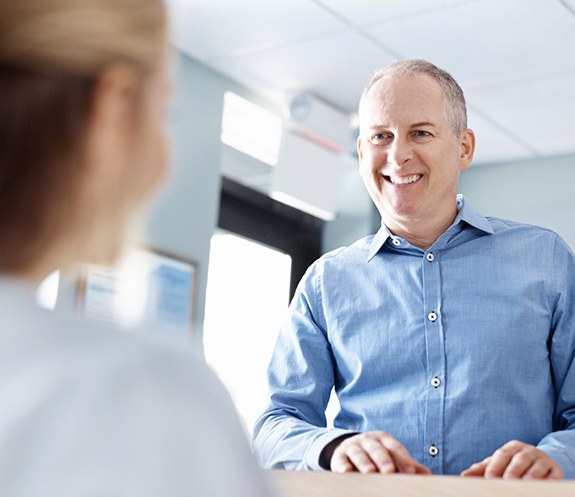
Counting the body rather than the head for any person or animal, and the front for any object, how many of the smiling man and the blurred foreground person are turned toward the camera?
1

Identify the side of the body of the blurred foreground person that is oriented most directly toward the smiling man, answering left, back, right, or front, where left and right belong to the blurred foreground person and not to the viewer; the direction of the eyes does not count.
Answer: front

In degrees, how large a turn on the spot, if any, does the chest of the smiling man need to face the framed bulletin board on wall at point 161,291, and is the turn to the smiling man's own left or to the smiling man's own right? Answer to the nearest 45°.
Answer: approximately 135° to the smiling man's own right

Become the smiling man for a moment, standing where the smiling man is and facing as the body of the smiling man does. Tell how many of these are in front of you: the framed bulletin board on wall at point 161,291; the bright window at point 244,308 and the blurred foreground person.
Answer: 1

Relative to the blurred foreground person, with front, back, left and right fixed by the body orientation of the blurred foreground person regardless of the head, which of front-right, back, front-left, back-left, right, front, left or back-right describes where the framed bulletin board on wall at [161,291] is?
front-left

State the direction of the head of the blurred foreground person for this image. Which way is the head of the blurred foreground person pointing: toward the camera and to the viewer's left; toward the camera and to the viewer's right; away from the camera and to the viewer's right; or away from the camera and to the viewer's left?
away from the camera and to the viewer's right

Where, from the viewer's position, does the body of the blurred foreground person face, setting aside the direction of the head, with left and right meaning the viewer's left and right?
facing away from the viewer and to the right of the viewer

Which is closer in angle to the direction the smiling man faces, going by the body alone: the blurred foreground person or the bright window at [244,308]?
the blurred foreground person

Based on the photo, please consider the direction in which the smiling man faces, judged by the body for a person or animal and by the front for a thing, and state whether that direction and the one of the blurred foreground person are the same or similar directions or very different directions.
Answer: very different directions

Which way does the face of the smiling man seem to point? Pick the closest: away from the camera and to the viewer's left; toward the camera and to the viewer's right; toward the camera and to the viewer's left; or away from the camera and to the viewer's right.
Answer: toward the camera and to the viewer's left

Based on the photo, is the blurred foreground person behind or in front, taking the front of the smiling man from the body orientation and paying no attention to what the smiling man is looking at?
in front

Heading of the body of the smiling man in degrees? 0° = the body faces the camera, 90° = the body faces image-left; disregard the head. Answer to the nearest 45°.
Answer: approximately 0°

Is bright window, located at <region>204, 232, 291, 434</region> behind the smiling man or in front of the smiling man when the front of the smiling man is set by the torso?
behind
